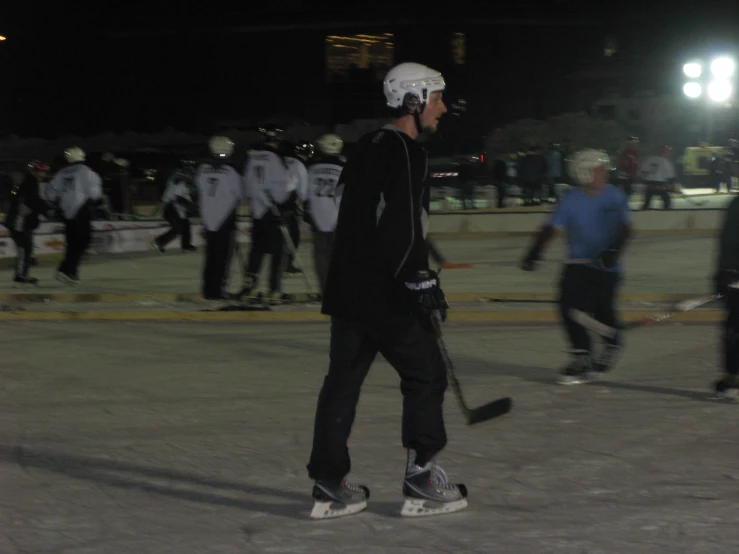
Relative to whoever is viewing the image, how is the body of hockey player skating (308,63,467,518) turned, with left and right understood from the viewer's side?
facing to the right of the viewer

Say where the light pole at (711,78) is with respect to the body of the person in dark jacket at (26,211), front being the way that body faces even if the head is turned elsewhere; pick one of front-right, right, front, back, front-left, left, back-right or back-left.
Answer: front

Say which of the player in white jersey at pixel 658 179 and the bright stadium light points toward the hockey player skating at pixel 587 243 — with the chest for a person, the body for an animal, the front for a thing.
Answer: the bright stadium light

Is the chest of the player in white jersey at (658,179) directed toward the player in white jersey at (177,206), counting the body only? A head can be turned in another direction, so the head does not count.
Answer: no

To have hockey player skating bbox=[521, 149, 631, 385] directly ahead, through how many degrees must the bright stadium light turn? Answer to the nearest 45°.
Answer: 0° — it already faces them

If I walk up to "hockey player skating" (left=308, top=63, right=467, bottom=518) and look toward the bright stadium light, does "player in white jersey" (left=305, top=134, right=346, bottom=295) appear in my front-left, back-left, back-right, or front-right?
front-left

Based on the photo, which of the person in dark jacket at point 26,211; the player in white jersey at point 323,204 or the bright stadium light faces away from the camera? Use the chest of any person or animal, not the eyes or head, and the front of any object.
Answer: the player in white jersey

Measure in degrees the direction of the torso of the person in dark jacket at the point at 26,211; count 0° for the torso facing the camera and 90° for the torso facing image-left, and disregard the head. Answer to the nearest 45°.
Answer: approximately 270°

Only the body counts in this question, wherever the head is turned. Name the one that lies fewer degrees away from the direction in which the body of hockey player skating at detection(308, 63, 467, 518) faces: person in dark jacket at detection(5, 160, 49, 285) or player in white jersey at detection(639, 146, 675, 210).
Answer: the player in white jersey

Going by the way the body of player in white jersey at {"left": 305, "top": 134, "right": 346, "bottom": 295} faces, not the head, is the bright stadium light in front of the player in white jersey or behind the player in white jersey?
in front

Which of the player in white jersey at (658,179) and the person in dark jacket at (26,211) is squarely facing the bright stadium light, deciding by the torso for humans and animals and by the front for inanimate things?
the person in dark jacket

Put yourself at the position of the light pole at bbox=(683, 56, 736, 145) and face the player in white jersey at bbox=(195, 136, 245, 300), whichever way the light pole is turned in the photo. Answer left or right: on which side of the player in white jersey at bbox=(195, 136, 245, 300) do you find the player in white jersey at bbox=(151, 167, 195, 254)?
right

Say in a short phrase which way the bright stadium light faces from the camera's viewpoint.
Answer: facing the viewer

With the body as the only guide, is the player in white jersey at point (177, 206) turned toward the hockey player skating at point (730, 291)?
no
